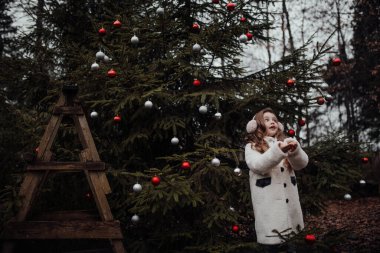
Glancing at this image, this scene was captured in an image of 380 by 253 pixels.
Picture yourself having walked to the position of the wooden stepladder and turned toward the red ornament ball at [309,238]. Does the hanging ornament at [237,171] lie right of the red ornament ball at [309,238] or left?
left

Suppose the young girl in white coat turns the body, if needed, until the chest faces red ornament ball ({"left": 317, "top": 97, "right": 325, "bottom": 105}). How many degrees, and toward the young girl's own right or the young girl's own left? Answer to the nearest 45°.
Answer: approximately 90° to the young girl's own left

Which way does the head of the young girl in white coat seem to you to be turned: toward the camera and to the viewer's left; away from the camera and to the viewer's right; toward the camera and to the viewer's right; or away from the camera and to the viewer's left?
toward the camera and to the viewer's right

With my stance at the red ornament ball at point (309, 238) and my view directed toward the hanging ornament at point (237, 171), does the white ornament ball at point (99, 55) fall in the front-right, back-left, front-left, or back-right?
front-left

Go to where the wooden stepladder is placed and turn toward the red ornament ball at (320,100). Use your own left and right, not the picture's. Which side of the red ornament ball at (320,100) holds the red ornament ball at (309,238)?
right

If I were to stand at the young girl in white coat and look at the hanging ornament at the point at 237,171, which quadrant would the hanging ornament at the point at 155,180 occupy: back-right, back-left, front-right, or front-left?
front-left

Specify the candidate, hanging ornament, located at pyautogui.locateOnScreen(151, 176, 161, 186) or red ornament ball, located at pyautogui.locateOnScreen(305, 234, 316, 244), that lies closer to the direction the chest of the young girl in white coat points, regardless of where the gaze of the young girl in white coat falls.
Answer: the red ornament ball

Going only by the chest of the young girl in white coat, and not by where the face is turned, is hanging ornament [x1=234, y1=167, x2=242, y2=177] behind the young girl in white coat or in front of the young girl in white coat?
behind

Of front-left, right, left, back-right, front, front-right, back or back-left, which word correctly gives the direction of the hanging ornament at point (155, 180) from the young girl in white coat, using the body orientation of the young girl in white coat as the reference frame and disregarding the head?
back-right

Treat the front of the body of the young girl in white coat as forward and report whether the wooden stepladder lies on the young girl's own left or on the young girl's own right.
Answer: on the young girl's own right

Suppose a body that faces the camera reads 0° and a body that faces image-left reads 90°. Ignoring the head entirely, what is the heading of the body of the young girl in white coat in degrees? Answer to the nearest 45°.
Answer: approximately 315°
